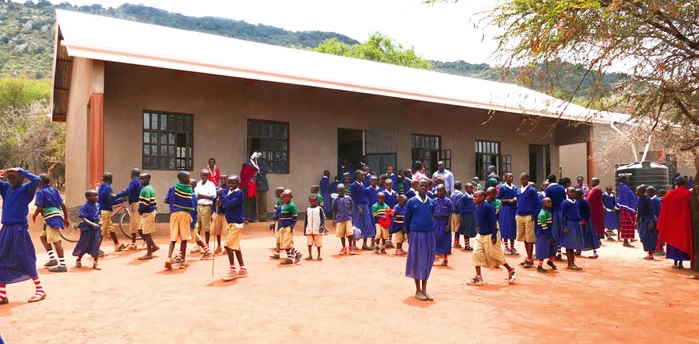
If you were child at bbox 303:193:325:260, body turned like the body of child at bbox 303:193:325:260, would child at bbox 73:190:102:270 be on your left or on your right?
on your right

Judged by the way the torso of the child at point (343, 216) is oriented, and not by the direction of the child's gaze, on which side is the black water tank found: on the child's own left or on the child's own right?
on the child's own left

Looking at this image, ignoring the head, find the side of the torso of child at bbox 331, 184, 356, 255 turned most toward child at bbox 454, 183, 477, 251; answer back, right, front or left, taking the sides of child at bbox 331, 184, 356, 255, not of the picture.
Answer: left

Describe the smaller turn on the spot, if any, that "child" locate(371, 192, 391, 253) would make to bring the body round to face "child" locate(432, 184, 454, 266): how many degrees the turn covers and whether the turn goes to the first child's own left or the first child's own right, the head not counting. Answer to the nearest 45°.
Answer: approximately 45° to the first child's own left

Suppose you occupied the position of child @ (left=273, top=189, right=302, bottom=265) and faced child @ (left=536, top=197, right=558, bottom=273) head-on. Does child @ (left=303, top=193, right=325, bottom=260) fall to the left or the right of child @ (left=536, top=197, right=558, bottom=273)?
left

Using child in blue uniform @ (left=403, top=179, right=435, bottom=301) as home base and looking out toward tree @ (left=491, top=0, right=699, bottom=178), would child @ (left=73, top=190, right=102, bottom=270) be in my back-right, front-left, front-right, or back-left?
back-left

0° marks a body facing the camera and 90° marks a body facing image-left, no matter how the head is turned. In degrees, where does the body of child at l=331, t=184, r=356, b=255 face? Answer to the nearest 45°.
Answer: approximately 0°

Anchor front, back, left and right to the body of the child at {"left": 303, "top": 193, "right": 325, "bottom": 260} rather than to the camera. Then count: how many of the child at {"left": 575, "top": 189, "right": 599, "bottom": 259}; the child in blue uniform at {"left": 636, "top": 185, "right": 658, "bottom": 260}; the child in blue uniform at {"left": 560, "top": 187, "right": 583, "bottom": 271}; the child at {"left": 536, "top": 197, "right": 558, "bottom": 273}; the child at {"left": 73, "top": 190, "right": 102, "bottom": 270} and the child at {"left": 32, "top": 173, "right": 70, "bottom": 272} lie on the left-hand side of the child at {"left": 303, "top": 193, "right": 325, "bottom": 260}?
4
